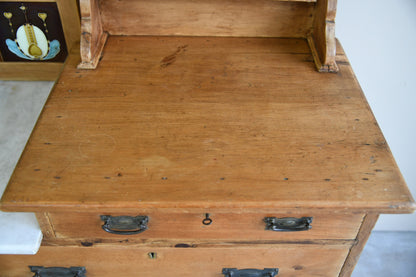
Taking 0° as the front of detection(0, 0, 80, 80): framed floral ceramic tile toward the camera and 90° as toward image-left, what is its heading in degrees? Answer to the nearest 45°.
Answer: approximately 0°

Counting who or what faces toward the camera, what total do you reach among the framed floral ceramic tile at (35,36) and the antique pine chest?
2

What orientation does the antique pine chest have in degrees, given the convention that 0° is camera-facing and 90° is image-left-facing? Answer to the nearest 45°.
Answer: approximately 0°
